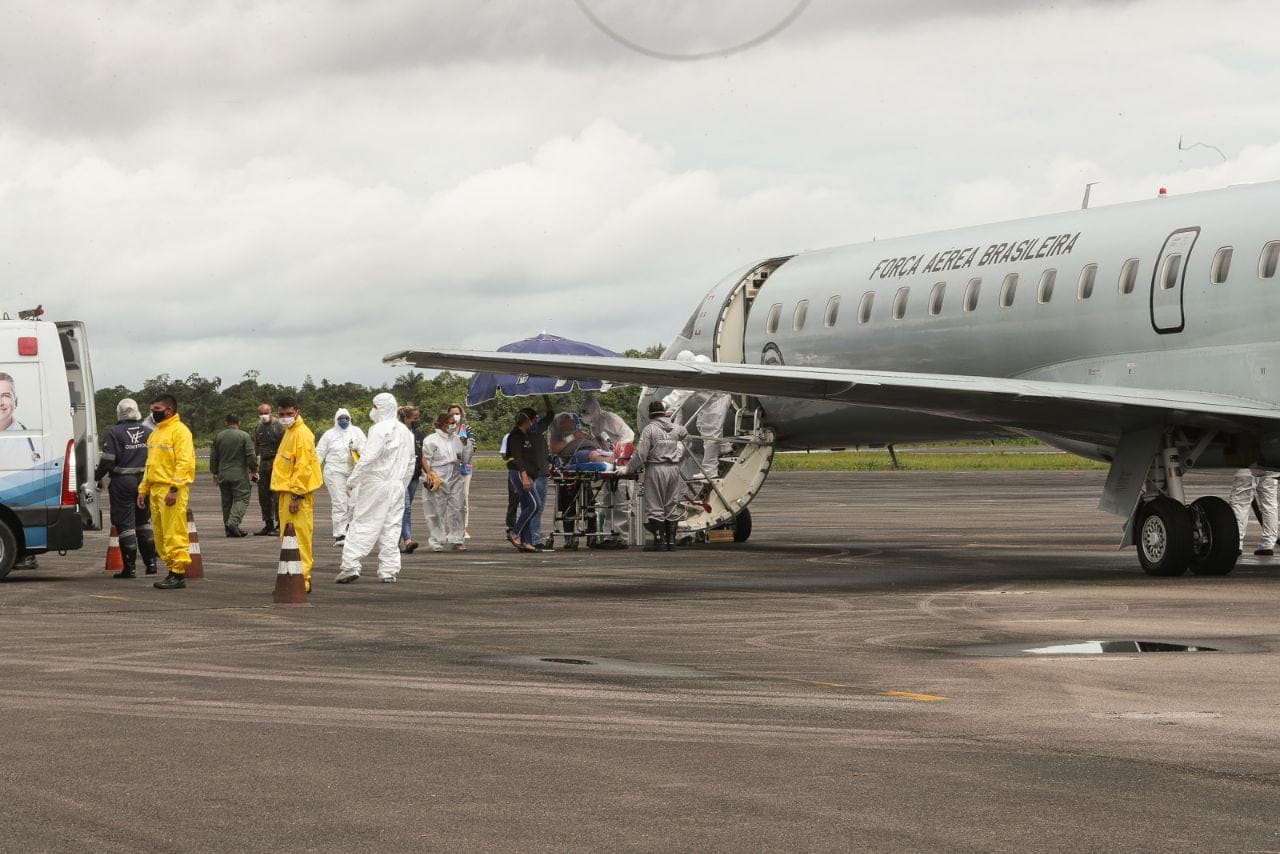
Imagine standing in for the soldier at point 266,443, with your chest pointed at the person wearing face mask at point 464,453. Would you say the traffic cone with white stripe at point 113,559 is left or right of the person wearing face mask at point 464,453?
right

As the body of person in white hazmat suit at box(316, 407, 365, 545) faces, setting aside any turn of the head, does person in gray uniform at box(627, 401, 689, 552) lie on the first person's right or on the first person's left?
on the first person's left

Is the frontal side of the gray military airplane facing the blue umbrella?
yes

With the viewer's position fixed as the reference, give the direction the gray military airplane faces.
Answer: facing away from the viewer and to the left of the viewer

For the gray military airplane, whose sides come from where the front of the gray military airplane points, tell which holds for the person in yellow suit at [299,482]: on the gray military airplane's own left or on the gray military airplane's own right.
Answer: on the gray military airplane's own left

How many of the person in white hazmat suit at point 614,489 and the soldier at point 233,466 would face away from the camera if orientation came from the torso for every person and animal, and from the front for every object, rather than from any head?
1

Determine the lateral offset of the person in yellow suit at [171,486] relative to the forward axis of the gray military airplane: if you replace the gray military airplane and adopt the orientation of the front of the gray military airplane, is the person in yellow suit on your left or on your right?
on your left
